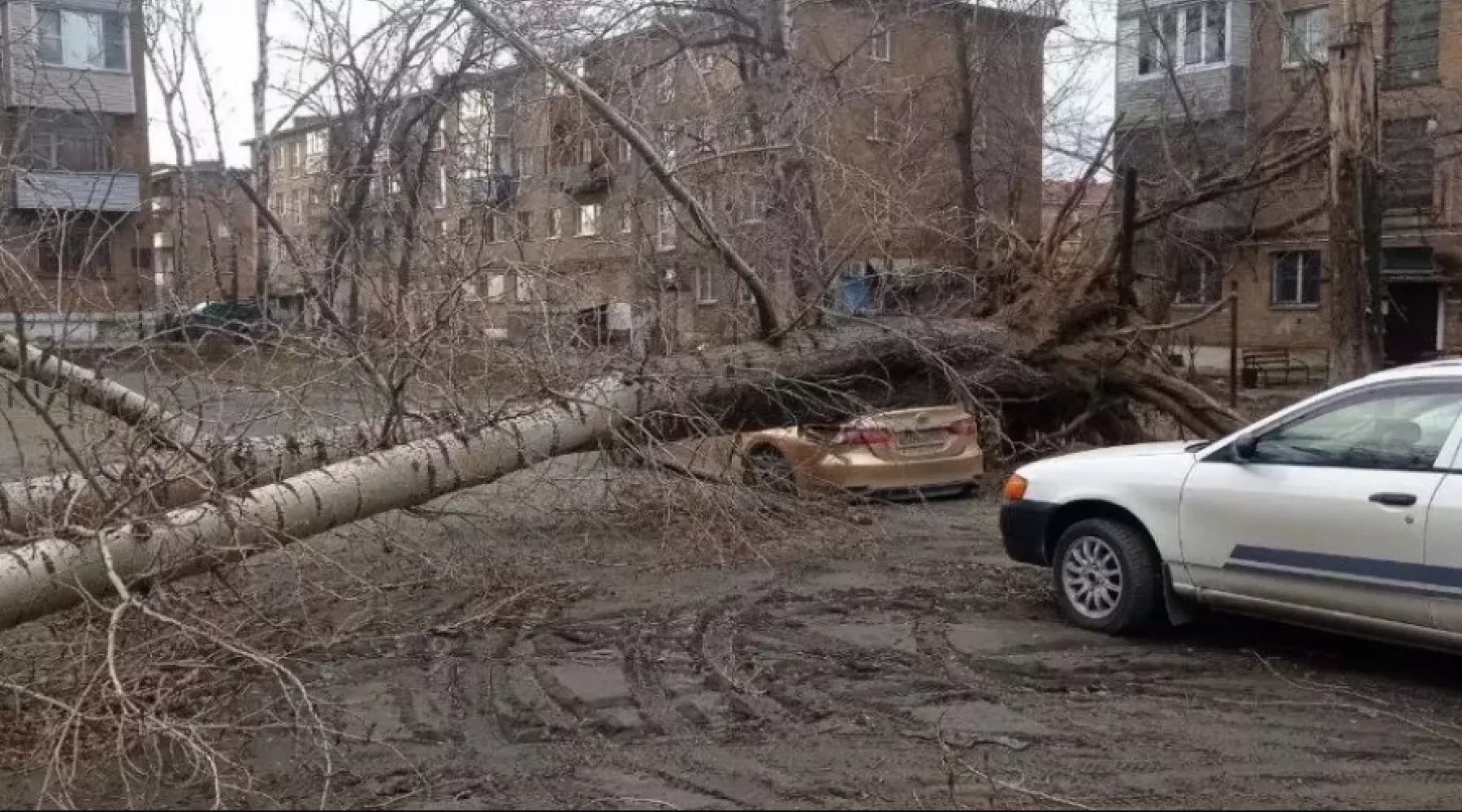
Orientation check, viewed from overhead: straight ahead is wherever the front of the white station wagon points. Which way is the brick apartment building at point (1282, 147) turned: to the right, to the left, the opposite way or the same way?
to the left

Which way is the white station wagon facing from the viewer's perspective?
to the viewer's left

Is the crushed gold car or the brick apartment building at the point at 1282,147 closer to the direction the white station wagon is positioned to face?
the crushed gold car

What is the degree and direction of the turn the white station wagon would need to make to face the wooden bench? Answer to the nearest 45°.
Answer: approximately 90° to its right

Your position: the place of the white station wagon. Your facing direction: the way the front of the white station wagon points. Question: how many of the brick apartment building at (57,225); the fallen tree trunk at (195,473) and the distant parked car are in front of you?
3

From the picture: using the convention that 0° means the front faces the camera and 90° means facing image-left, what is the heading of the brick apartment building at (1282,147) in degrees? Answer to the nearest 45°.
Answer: approximately 0°

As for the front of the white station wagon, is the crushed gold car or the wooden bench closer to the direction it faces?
the crushed gold car

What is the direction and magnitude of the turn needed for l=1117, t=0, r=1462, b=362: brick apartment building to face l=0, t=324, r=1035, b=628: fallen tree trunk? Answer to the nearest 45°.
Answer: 0° — it already faces it

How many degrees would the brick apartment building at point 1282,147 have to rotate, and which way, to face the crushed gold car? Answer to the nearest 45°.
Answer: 0° — it already faces it

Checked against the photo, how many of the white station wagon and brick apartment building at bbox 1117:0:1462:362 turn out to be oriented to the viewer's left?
1

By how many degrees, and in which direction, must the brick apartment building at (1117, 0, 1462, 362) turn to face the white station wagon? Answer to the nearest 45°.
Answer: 0° — it already faces it

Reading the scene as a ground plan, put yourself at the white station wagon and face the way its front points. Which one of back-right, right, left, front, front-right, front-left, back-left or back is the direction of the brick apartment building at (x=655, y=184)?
front-right
